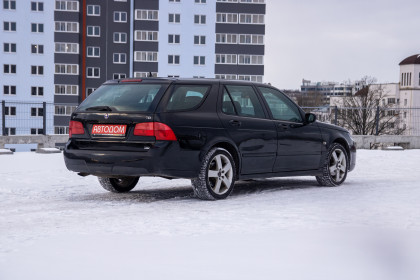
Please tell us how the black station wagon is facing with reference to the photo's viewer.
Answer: facing away from the viewer and to the right of the viewer
